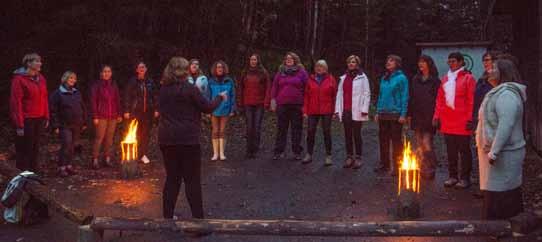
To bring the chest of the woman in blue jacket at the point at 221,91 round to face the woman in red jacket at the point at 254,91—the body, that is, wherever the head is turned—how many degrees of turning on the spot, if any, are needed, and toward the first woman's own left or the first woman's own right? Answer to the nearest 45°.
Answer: approximately 90° to the first woman's own left

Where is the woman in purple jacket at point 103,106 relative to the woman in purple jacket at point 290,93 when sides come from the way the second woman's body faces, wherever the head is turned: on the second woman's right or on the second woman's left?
on the second woman's right

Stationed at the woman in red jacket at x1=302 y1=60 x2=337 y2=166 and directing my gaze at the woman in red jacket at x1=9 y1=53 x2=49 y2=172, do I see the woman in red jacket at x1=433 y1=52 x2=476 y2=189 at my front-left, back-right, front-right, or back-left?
back-left

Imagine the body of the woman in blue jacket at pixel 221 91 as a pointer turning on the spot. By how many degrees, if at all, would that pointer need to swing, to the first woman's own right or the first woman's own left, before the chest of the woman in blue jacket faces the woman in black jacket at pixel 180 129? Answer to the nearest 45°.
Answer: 0° — they already face them

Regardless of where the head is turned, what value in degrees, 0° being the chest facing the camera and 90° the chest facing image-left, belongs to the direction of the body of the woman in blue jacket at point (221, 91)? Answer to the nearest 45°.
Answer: approximately 0°

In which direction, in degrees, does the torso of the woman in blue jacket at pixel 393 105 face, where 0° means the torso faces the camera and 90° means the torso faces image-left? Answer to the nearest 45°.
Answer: approximately 45°

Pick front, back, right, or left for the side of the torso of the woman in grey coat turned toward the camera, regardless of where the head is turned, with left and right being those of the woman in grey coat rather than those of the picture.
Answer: left

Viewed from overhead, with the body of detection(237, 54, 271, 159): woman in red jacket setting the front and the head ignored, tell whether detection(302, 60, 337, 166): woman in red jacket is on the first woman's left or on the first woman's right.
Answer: on the first woman's left

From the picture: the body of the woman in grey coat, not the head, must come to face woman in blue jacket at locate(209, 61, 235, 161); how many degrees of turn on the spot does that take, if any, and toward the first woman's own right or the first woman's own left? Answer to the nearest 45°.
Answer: approximately 45° to the first woman's own right

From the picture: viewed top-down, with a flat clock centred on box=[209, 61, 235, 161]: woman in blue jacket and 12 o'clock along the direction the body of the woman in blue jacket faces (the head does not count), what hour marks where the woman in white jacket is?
The woman in white jacket is roughly at 10 o'clock from the woman in blue jacket.
